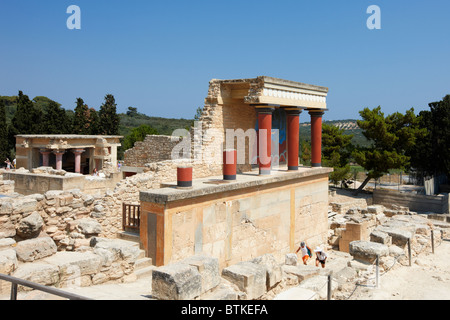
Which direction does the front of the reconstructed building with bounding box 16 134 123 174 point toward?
toward the camera

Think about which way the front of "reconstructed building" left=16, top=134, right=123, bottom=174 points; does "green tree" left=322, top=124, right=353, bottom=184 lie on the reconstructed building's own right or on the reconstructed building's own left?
on the reconstructed building's own left

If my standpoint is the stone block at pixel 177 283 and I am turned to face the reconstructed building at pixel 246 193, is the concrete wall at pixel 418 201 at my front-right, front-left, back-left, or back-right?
front-right

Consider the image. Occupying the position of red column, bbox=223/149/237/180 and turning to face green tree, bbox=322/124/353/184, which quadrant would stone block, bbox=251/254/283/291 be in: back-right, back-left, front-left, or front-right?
back-right

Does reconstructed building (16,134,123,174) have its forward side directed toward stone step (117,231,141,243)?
yes

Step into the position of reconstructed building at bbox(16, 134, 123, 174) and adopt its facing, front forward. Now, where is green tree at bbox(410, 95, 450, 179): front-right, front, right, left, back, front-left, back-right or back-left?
left

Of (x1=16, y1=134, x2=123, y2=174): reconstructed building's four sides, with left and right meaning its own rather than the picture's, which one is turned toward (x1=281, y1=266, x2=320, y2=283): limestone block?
front

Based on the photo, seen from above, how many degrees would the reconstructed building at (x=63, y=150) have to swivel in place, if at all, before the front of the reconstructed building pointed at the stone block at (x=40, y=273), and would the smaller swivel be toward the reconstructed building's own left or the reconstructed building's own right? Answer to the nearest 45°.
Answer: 0° — it already faces it

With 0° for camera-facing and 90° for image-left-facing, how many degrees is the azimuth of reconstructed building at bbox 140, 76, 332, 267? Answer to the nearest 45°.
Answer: approximately 315°

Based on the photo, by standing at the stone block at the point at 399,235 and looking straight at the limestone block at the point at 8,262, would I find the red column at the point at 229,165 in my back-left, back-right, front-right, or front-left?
front-right

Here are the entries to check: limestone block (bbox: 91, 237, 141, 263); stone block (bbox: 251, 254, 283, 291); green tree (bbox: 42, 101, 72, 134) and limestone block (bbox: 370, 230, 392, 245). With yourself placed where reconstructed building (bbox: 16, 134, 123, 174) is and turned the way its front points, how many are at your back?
1

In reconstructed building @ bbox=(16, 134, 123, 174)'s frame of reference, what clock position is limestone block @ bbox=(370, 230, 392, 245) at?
The limestone block is roughly at 11 o'clock from the reconstructed building.

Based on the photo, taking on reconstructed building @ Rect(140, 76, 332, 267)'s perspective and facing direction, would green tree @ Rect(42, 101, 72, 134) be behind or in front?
behind

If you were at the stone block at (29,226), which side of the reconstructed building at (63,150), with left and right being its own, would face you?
front

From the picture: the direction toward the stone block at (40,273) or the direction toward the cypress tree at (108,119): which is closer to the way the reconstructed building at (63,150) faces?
the stone block

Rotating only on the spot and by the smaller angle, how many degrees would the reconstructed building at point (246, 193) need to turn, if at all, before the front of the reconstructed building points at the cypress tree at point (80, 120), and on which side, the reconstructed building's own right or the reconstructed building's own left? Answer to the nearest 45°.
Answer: approximately 180°

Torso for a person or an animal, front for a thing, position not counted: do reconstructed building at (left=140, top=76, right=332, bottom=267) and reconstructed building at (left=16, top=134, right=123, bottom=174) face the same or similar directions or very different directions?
same or similar directions
